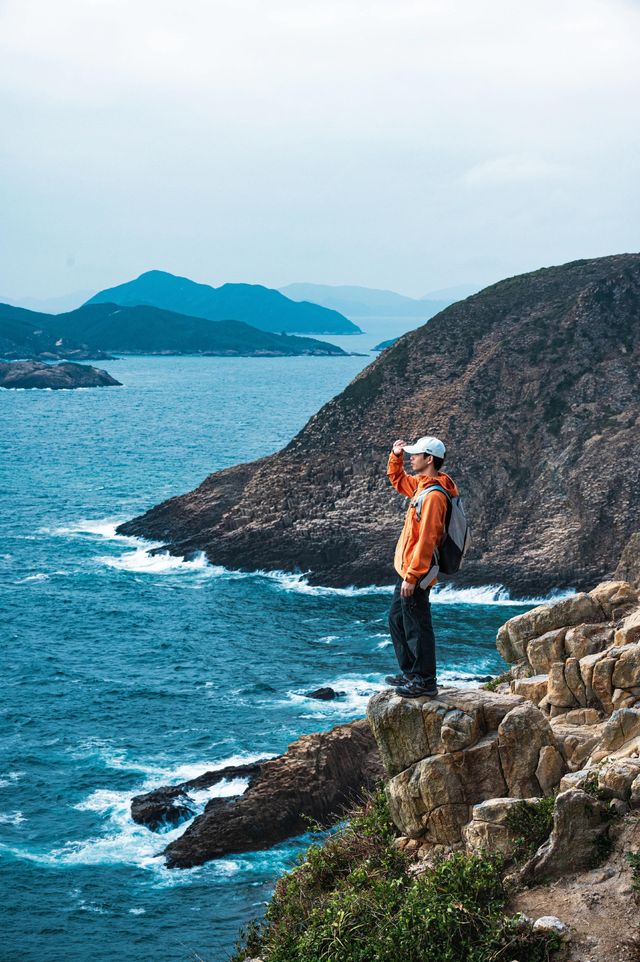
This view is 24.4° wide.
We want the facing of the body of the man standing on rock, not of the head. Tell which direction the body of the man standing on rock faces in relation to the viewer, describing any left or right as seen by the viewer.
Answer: facing to the left of the viewer

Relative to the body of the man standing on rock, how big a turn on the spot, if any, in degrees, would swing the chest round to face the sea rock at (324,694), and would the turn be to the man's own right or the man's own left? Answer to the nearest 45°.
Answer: approximately 90° to the man's own right

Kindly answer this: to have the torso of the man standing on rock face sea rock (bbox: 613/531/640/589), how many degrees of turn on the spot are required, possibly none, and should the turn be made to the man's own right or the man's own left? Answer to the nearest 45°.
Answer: approximately 90° to the man's own right

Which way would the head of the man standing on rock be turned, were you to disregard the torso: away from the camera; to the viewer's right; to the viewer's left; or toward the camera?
to the viewer's left
